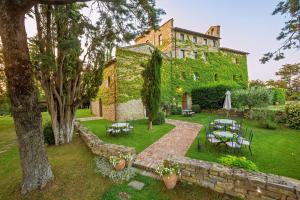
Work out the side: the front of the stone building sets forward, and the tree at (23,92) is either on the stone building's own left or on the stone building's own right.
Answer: on the stone building's own right

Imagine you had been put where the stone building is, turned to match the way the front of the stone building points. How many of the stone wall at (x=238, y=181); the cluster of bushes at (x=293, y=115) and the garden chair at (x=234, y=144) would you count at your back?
0

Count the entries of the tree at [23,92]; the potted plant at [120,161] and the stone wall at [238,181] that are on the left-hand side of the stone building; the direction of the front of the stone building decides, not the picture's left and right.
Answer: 0

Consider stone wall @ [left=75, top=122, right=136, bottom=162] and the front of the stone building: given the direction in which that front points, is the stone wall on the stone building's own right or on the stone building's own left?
on the stone building's own right

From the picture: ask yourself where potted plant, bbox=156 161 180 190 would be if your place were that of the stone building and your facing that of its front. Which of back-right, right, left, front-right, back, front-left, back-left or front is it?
front-right

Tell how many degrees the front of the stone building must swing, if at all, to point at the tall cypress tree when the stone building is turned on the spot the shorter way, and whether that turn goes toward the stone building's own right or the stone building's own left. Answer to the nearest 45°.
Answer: approximately 45° to the stone building's own right

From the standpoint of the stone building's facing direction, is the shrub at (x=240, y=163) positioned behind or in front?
in front

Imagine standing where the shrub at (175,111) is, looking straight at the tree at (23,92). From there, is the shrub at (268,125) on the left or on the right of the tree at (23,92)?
left

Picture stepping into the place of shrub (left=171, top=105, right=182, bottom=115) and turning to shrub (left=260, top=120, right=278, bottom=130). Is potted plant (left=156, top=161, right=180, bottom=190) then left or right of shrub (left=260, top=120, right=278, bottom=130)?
right

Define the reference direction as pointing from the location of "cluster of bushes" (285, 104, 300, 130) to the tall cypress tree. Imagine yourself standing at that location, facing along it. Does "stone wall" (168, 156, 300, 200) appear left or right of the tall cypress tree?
left

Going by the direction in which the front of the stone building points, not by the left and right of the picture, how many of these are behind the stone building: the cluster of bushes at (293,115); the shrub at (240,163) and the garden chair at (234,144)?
0
